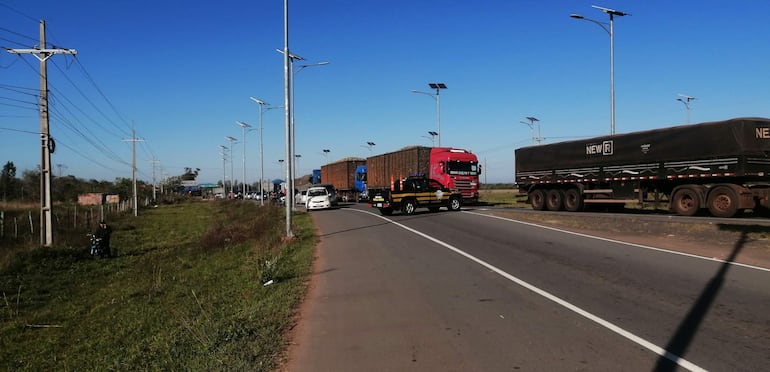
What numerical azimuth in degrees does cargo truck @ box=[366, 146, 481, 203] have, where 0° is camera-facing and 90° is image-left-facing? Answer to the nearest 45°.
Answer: approximately 315°

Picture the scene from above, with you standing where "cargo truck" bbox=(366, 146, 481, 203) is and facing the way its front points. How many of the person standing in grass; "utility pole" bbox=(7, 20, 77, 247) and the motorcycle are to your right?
3

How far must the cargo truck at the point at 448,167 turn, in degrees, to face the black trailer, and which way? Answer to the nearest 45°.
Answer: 0° — it already faces it

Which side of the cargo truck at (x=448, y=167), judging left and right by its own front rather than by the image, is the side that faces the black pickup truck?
right

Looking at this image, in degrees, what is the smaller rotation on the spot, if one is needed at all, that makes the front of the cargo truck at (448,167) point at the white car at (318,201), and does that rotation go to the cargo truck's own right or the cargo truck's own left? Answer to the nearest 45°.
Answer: approximately 180°

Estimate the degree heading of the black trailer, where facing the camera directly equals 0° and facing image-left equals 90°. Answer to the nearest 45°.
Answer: approximately 315°

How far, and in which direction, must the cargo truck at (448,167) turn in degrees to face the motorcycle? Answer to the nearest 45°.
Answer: approximately 90° to its right

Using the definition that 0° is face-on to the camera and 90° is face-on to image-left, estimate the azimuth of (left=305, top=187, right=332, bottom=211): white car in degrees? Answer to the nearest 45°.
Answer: approximately 0°

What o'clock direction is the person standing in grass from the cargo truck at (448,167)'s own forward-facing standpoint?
The person standing in grass is roughly at 3 o'clock from the cargo truck.
